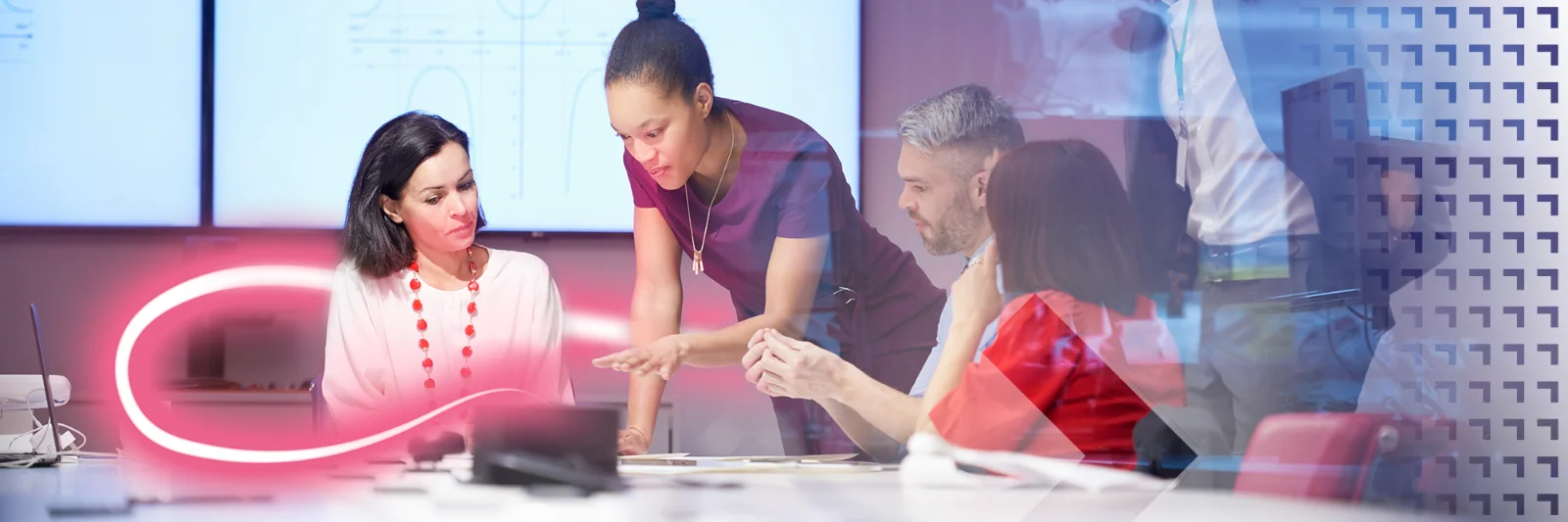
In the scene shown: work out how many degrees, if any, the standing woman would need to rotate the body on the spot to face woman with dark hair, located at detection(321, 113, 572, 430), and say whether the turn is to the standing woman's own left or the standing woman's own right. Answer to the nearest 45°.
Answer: approximately 45° to the standing woman's own right

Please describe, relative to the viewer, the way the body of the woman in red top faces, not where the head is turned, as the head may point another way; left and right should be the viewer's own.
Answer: facing away from the viewer and to the left of the viewer

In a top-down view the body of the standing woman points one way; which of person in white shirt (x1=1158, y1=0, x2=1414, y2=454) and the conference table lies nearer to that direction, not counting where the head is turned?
the conference table

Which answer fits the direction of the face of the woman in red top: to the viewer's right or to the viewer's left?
to the viewer's left

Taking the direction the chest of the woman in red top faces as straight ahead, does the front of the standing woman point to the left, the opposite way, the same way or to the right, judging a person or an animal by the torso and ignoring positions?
to the left
